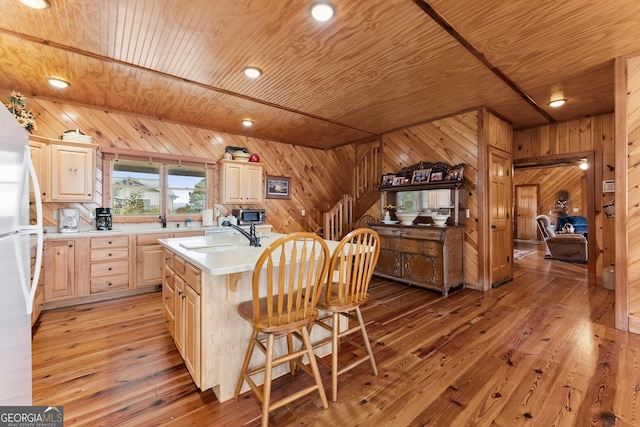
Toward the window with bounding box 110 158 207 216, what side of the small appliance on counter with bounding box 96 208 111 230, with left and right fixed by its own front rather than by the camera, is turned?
left

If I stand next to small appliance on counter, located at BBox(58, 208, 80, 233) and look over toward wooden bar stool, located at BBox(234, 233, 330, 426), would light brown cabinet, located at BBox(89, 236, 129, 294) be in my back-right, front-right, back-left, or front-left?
front-left

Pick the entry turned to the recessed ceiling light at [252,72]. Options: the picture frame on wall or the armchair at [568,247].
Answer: the picture frame on wall

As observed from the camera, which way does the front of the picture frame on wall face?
facing the viewer

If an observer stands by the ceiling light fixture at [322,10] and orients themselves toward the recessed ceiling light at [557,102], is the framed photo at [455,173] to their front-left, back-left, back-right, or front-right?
front-left

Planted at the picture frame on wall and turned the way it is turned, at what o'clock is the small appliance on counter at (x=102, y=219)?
The small appliance on counter is roughly at 2 o'clock from the picture frame on wall.

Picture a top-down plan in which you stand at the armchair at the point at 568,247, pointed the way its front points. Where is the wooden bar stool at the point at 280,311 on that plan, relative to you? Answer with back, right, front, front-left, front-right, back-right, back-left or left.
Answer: right

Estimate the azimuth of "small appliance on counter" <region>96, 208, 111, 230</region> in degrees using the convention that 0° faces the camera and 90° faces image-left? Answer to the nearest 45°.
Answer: approximately 0°

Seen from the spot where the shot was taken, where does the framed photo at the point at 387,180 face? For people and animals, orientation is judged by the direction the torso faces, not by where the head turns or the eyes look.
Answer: facing the viewer and to the left of the viewer
